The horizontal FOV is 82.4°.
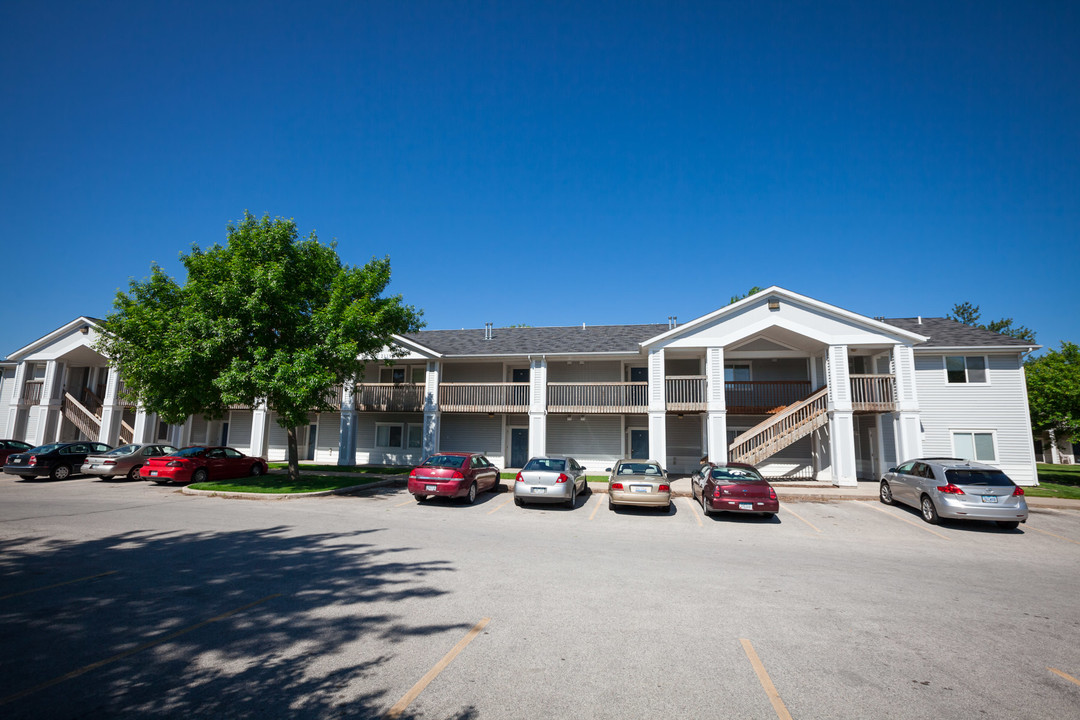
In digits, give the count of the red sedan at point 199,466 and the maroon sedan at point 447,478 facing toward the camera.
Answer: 0

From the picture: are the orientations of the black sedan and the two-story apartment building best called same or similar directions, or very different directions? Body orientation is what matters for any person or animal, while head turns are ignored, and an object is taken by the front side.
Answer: very different directions

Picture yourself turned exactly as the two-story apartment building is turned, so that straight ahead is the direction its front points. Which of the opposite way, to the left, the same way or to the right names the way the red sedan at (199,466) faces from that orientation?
the opposite way

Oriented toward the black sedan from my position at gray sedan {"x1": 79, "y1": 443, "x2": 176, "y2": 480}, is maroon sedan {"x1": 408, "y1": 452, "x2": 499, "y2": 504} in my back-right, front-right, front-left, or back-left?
back-left

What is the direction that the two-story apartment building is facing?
toward the camera

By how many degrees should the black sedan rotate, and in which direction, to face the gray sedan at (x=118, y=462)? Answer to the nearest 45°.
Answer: approximately 90° to its right

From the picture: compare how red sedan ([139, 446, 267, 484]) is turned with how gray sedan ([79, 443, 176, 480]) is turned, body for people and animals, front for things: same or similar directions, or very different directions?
same or similar directions

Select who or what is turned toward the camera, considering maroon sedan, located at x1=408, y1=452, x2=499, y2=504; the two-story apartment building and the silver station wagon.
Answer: the two-story apartment building

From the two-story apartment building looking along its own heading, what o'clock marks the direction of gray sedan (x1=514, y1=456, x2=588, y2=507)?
The gray sedan is roughly at 1 o'clock from the two-story apartment building.

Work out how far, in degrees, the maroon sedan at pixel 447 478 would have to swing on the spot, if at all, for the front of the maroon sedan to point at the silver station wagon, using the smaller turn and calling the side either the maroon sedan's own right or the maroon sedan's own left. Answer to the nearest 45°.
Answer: approximately 45° to the maroon sedan's own right

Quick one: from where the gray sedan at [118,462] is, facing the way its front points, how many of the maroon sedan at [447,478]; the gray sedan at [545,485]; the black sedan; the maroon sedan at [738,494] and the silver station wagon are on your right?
4

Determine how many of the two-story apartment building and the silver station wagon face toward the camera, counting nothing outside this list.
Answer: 1

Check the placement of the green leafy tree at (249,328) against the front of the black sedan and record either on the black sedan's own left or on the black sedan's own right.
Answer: on the black sedan's own right

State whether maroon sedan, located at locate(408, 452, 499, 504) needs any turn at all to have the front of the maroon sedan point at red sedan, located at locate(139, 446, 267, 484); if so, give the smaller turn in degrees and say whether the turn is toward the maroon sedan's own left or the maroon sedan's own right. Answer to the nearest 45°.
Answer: approximately 90° to the maroon sedan's own left
